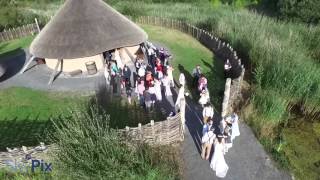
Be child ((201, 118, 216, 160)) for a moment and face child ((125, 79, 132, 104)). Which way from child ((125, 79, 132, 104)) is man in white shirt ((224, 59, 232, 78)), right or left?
right

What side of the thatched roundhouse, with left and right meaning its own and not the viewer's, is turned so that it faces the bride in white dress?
front

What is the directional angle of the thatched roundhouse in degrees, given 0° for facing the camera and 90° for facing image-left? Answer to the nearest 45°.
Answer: approximately 315°

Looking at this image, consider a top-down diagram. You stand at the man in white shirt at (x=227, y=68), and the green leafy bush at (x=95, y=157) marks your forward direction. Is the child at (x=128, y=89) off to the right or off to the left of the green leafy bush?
right

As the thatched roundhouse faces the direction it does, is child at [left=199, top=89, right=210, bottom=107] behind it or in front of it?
in front

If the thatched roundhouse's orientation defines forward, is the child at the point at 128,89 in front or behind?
in front

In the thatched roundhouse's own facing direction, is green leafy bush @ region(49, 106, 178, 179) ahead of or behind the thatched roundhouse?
ahead

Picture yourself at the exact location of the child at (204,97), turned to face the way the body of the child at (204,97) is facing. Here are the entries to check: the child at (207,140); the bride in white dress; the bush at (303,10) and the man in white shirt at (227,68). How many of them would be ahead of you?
2
